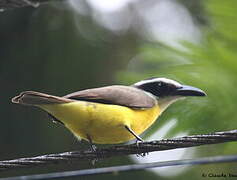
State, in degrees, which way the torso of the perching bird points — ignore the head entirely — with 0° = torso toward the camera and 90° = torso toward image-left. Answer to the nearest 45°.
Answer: approximately 270°
